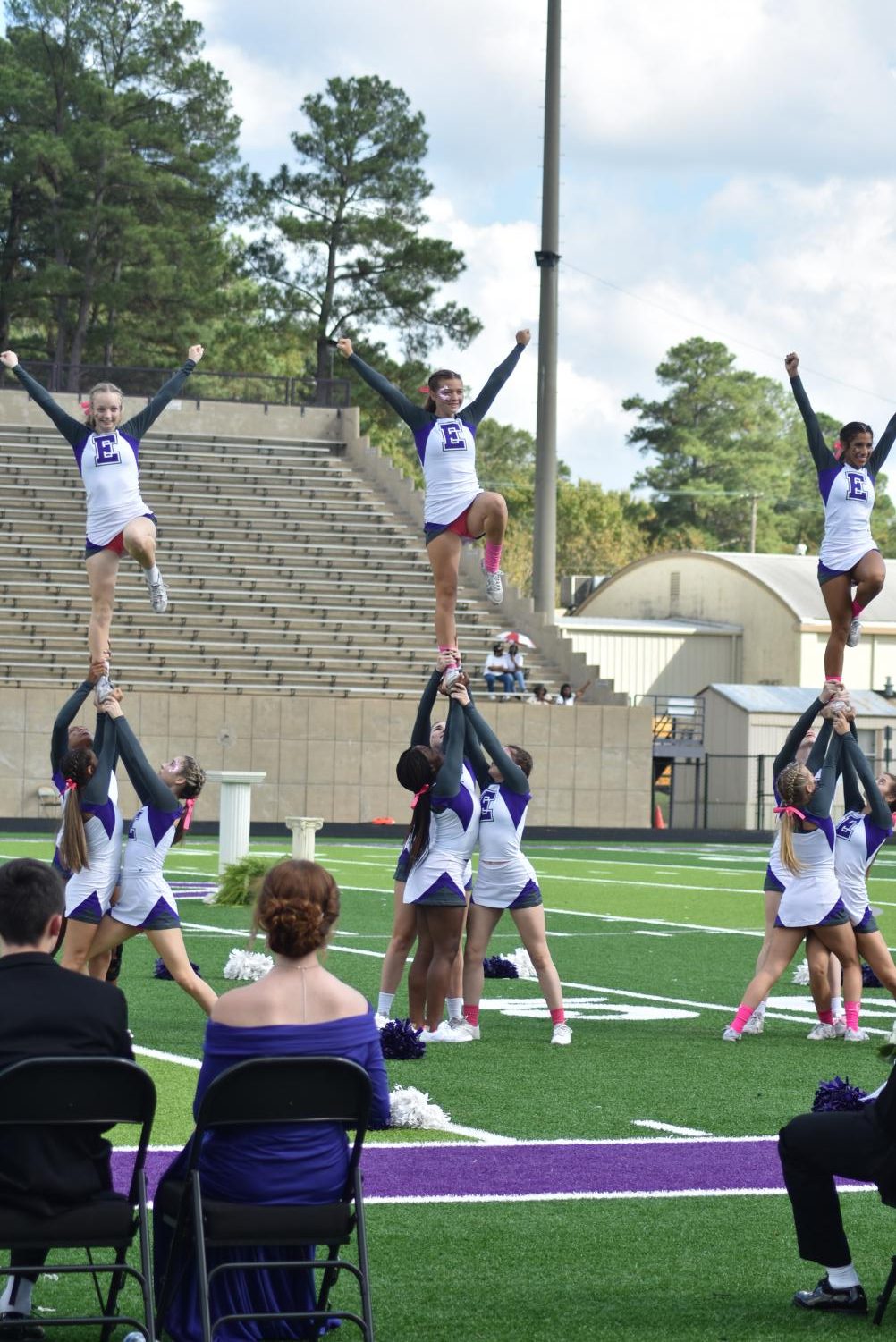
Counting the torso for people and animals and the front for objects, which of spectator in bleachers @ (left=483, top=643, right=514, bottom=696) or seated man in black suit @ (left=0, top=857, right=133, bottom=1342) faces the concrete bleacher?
the seated man in black suit

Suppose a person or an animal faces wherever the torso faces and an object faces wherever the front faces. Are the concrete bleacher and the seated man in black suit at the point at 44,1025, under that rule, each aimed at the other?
yes

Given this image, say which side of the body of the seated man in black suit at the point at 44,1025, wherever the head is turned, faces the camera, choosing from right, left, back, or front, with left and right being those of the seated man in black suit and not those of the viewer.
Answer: back

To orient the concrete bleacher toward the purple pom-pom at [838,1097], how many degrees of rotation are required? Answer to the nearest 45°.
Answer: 0° — it already faces it

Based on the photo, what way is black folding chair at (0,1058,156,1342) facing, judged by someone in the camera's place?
facing away from the viewer

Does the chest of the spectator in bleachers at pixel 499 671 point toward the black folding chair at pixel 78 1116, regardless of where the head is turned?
yes
